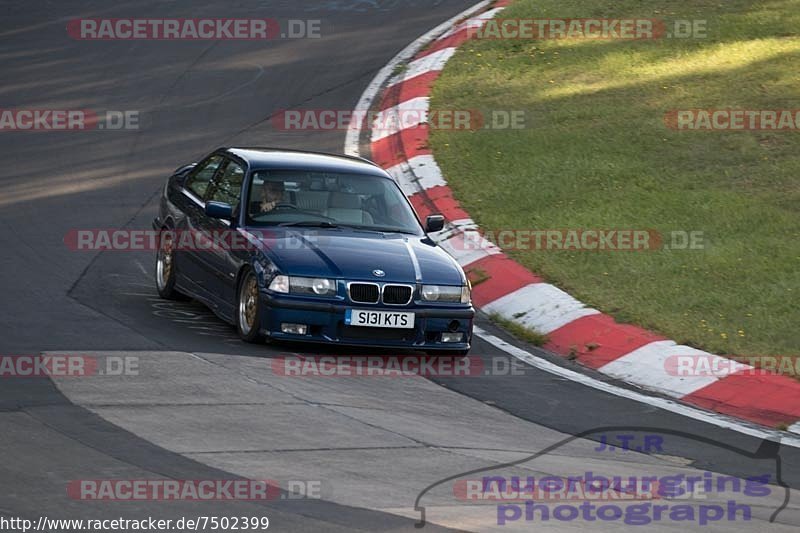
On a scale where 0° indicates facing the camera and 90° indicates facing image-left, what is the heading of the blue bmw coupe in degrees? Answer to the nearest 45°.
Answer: approximately 315°
